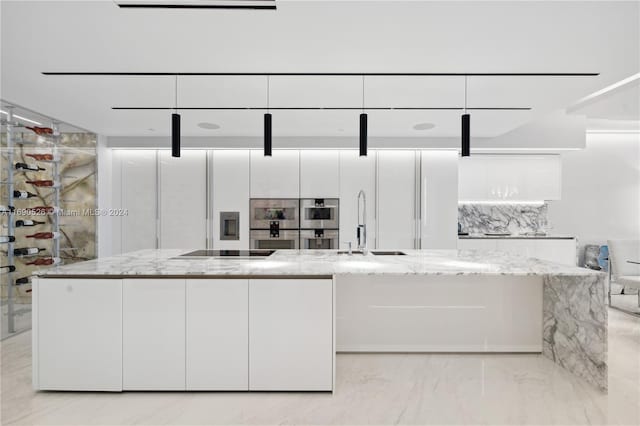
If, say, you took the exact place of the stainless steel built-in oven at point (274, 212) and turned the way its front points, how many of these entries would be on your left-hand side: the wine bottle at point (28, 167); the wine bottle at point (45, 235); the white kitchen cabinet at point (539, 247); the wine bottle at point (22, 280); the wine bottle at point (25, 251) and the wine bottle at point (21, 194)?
1

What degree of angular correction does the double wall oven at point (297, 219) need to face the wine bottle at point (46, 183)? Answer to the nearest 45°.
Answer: approximately 90° to its right

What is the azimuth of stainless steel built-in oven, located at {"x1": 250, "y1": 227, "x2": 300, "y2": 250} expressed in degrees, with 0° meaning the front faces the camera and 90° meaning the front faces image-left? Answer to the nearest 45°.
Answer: approximately 0°

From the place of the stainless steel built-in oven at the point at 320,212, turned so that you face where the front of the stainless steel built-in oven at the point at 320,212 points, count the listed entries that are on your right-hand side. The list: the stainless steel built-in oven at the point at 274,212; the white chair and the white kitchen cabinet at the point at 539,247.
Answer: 1

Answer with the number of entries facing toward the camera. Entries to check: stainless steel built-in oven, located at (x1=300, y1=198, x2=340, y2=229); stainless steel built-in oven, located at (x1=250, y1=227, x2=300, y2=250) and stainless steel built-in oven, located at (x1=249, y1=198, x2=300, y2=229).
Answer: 3

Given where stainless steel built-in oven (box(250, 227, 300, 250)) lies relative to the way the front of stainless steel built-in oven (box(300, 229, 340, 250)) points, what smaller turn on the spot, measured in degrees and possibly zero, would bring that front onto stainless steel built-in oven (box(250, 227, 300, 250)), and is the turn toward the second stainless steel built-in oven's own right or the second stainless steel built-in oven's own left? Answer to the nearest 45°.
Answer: approximately 90° to the second stainless steel built-in oven's own right

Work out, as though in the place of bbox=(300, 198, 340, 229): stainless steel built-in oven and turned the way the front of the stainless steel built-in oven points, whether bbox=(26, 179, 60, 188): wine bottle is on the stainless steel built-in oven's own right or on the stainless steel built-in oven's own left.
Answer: on the stainless steel built-in oven's own right

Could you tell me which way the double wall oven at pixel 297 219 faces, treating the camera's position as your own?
facing the viewer

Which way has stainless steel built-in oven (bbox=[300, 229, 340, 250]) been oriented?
toward the camera

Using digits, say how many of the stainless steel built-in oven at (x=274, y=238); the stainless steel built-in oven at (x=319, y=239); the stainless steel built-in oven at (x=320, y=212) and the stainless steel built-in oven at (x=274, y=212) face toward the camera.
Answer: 4

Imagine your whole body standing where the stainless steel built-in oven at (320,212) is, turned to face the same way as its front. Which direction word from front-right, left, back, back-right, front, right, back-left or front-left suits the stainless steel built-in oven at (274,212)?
right

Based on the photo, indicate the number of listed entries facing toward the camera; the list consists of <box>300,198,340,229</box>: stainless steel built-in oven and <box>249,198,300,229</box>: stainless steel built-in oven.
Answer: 2

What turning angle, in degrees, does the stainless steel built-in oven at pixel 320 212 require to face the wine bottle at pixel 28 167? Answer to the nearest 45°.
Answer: approximately 45° to its right

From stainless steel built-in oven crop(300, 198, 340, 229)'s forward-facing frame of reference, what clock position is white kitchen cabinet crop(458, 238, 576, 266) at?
The white kitchen cabinet is roughly at 9 o'clock from the stainless steel built-in oven.

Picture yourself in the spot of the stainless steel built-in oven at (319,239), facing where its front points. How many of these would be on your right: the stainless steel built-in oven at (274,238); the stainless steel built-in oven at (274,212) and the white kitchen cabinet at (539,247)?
2

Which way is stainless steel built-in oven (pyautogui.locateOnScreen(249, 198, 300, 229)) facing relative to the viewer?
toward the camera
